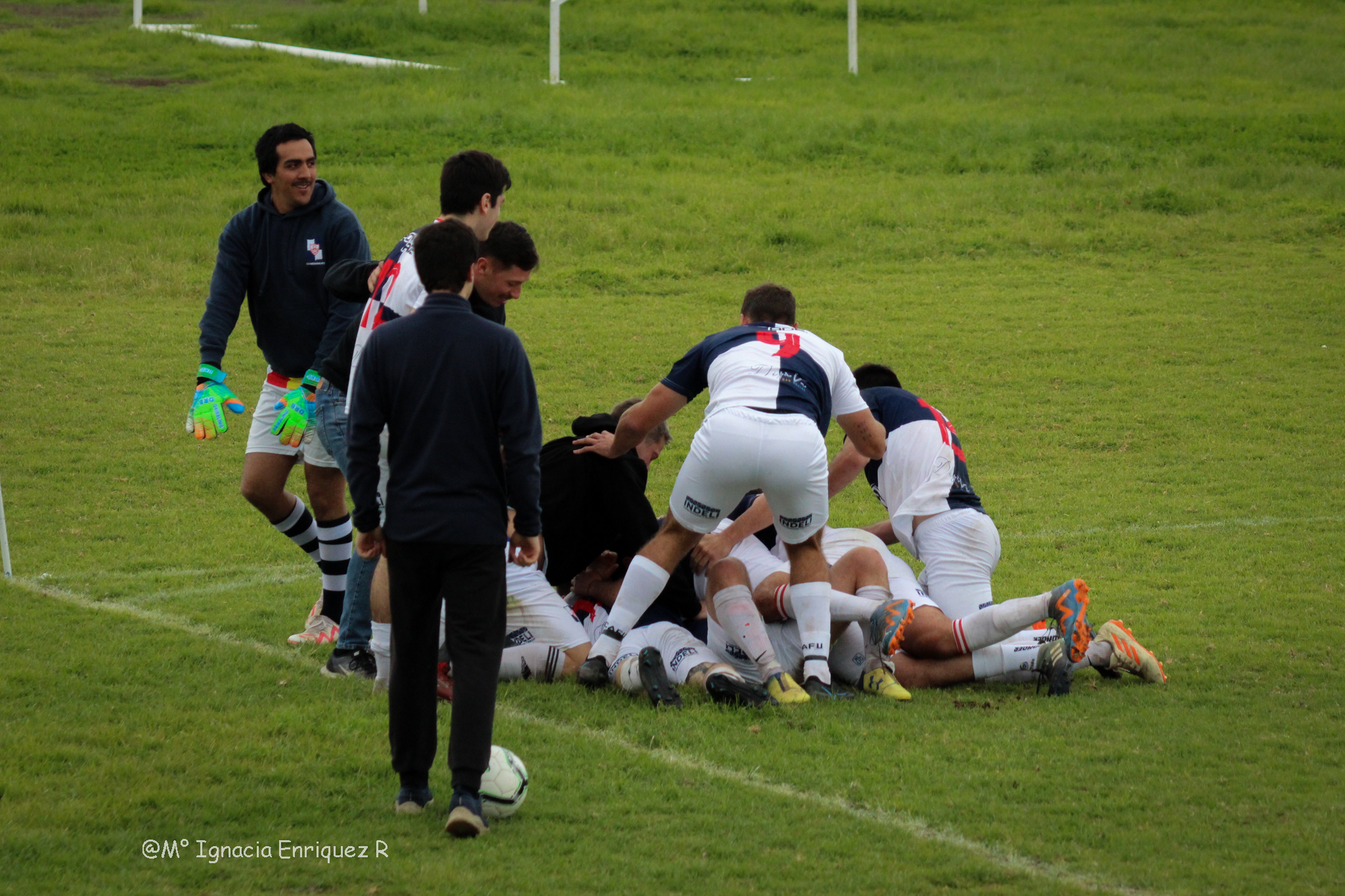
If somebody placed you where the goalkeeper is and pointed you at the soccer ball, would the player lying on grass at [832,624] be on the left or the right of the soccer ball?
left

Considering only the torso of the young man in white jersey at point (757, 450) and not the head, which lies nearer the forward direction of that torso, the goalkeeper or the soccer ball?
the goalkeeper

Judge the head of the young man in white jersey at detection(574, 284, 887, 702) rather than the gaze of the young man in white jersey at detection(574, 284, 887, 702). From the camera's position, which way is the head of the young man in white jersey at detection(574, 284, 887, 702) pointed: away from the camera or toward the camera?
away from the camera

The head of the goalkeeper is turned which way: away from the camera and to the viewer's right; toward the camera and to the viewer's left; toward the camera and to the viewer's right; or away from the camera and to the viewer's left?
toward the camera and to the viewer's right

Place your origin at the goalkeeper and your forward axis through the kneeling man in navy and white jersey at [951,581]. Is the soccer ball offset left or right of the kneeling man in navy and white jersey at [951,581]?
right

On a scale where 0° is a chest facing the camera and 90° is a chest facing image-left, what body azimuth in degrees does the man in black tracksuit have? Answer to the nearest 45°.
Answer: approximately 180°

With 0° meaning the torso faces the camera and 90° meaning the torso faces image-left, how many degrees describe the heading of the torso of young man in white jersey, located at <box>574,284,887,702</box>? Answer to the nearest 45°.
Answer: approximately 180°

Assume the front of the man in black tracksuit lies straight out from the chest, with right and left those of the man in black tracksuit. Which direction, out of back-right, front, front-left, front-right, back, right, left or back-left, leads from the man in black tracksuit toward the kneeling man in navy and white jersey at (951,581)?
front-right

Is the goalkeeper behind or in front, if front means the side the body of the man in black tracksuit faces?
in front

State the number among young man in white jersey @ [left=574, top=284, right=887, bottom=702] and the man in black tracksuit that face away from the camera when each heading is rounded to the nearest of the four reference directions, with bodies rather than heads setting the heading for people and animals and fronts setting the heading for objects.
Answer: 2

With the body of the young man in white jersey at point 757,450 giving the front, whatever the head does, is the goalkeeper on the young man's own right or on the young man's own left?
on the young man's own left

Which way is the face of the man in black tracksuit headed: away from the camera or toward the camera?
away from the camera

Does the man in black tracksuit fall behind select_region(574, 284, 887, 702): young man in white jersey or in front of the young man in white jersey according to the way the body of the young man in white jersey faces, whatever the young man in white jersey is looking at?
behind

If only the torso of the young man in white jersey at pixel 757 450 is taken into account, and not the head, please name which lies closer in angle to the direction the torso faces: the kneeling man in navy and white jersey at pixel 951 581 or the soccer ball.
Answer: the kneeling man in navy and white jersey
